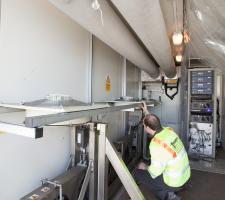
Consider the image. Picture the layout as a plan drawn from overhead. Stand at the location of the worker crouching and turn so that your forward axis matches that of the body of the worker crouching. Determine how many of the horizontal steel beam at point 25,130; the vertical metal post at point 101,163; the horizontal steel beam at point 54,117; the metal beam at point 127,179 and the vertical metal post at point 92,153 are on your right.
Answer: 0

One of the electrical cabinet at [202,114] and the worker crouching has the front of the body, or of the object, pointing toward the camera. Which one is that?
the electrical cabinet

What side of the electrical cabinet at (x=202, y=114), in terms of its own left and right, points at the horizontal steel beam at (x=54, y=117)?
front

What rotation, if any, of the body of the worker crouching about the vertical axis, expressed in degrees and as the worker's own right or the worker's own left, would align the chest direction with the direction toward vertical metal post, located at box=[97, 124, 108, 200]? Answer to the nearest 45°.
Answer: approximately 90° to the worker's own left

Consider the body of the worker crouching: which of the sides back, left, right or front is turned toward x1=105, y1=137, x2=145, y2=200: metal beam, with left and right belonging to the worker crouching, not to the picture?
left

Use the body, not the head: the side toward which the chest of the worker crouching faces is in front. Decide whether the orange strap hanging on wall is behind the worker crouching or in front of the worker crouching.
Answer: in front

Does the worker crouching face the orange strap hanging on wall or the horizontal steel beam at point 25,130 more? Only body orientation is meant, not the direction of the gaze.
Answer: the orange strap hanging on wall

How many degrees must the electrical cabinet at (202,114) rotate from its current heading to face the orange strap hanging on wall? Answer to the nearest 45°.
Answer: approximately 45° to its right

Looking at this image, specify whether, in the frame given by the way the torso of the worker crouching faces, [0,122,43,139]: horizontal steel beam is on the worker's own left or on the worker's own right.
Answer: on the worker's own left

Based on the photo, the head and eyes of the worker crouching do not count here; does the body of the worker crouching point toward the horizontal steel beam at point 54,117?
no

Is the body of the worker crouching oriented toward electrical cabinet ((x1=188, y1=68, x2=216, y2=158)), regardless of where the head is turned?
no

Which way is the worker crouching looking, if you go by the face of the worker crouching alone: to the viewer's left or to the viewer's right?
to the viewer's left

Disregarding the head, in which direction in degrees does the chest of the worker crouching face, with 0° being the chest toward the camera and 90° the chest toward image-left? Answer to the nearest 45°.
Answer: approximately 135°

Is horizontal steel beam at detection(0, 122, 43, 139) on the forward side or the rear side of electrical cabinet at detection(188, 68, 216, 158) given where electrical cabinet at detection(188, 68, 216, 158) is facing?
on the forward side

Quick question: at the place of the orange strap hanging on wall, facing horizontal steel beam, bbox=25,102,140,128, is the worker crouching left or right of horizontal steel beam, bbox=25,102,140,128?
left
